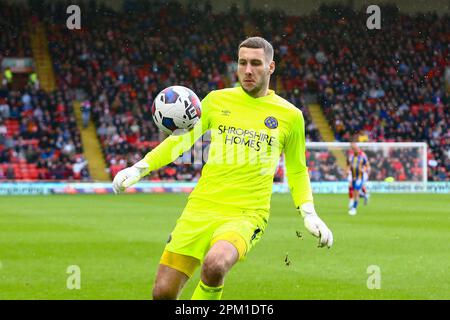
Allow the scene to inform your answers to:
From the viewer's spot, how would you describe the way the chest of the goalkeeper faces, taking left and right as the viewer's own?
facing the viewer

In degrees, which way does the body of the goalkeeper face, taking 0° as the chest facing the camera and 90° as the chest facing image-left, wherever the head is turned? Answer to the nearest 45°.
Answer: approximately 0°
